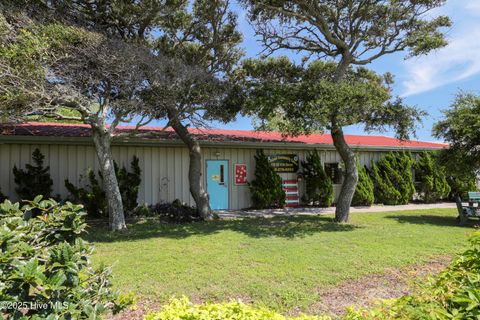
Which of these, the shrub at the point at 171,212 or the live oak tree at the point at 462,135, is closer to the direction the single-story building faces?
the shrub

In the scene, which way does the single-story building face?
toward the camera

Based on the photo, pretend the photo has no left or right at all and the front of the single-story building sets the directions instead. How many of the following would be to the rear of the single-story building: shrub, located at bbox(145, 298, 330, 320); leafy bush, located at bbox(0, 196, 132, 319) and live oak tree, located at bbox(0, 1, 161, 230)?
0

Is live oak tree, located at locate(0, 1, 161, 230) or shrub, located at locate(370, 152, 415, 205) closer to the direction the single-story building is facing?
the live oak tree

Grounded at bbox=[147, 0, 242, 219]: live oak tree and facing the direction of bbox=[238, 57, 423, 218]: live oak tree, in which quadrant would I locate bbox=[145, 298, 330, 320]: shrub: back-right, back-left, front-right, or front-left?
front-right

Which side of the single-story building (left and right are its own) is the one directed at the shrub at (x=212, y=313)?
front

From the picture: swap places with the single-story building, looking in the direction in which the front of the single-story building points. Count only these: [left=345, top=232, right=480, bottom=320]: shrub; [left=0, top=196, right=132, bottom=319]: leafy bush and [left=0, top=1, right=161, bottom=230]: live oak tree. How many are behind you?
0

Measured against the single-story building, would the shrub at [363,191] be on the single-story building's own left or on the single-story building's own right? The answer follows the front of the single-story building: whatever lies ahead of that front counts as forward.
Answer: on the single-story building's own left

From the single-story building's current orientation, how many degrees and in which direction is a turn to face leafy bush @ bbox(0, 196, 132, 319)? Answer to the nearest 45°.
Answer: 0° — it already faces it

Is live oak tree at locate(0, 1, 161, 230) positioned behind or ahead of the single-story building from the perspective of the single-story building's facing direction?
ahead

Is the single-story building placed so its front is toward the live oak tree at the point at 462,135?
no

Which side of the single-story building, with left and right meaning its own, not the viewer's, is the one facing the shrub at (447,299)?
front

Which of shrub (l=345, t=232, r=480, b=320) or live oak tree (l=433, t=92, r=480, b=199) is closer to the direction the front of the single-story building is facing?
the shrub
